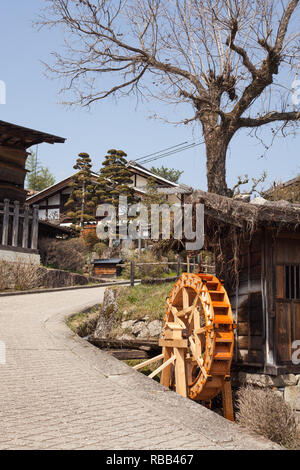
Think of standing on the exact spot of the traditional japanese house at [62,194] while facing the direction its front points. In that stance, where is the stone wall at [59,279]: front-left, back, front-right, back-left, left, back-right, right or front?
front

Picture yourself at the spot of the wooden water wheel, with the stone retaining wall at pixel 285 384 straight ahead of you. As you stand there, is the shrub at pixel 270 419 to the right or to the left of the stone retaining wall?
right

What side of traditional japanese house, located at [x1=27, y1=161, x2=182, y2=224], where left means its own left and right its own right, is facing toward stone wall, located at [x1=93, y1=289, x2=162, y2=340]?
front

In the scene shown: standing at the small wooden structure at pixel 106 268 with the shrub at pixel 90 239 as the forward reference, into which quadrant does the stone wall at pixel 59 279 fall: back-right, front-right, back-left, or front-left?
back-left

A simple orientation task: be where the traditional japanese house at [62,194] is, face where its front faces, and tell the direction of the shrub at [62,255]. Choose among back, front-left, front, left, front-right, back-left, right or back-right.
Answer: front

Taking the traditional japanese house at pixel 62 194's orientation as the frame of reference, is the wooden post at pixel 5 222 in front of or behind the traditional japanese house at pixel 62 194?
in front

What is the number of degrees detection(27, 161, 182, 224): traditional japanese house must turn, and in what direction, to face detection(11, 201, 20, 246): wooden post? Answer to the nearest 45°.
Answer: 0° — it already faces it

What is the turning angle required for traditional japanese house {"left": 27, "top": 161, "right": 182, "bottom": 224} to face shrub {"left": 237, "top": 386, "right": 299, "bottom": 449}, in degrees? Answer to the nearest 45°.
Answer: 0° — it already faces it

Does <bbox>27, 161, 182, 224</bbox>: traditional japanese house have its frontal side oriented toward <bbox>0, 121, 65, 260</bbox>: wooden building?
yes

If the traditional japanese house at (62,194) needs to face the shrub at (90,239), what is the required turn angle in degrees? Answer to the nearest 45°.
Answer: approximately 45° to its left

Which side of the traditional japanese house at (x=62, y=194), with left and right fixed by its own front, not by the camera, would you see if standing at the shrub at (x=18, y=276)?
front

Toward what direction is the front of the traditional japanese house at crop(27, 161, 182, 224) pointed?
toward the camera

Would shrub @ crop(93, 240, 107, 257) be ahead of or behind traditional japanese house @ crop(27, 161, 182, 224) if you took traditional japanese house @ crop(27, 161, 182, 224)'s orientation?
ahead
